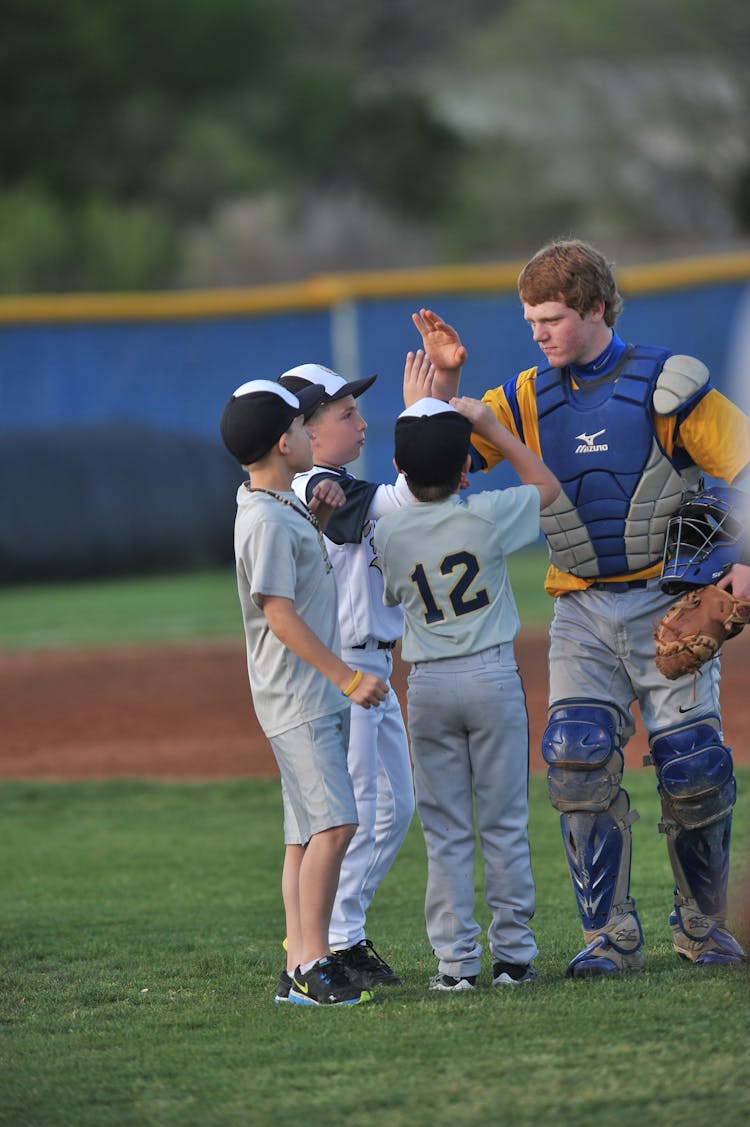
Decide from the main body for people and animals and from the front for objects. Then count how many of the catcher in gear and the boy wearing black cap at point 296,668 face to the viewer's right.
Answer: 1

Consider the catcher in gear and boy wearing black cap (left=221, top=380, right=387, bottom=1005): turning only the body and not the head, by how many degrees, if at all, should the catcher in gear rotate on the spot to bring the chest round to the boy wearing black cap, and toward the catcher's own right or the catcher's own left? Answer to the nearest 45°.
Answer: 0° — they already face them

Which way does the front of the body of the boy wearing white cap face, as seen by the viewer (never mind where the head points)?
to the viewer's right

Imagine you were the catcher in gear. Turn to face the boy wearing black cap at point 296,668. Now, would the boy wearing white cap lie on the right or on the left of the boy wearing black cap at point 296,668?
right

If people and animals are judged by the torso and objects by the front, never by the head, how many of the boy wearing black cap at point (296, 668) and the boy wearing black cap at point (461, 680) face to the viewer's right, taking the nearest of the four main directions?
1

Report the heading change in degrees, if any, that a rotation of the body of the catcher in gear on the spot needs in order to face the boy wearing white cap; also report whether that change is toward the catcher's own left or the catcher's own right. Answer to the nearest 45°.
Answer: approximately 45° to the catcher's own right

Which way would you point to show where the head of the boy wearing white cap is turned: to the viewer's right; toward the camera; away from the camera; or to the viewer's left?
to the viewer's right

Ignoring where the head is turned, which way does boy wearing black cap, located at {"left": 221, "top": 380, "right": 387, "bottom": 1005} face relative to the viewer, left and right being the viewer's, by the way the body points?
facing to the right of the viewer

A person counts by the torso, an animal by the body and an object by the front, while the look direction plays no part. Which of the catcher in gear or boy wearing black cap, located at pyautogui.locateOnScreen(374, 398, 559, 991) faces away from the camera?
the boy wearing black cap

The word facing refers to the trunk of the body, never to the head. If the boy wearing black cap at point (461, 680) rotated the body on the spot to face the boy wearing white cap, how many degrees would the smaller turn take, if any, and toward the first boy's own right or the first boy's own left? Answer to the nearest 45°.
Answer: approximately 45° to the first boy's own left
